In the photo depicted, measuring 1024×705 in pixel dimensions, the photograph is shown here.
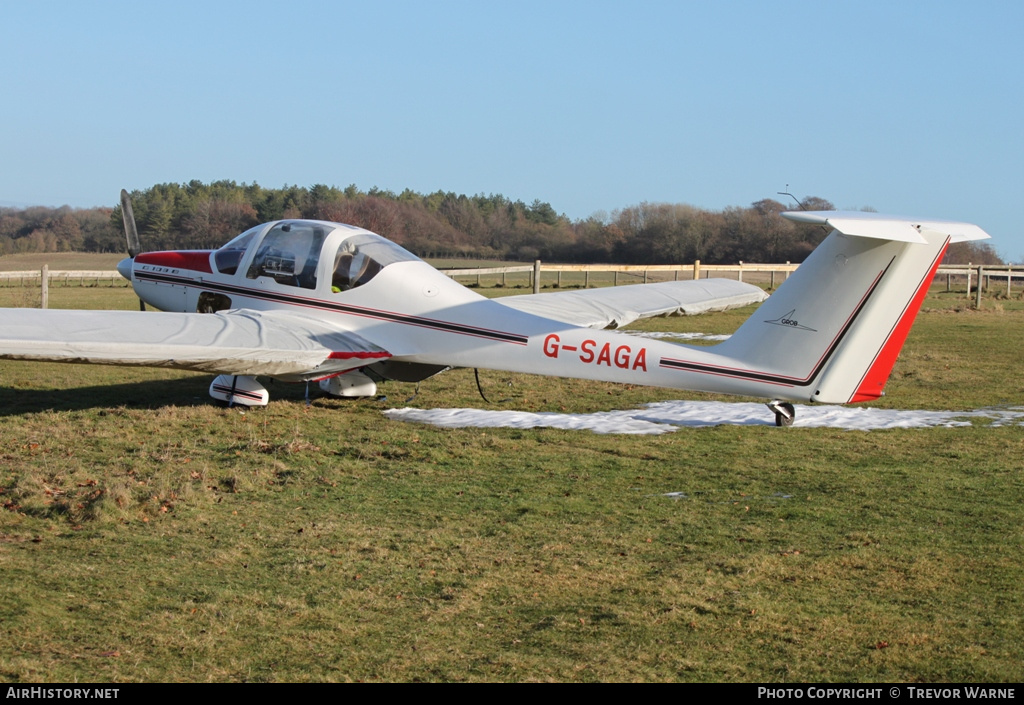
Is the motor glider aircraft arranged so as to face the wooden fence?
no

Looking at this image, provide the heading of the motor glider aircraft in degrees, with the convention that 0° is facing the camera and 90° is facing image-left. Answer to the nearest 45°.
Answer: approximately 135°

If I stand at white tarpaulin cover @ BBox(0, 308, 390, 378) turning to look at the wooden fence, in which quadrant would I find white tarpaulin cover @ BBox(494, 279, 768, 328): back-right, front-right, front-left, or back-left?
front-right
